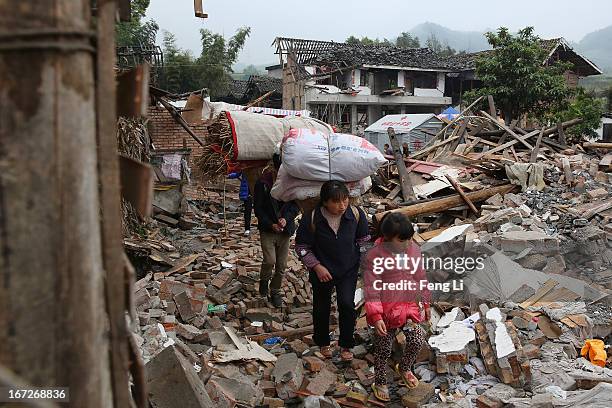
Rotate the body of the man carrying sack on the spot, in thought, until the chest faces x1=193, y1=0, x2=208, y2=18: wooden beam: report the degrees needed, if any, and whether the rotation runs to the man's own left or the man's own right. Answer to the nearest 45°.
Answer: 0° — they already face it

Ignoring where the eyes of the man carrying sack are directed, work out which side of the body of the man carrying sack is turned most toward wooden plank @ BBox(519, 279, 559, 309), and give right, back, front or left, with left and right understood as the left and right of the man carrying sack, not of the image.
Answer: left

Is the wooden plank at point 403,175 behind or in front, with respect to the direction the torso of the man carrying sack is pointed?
behind

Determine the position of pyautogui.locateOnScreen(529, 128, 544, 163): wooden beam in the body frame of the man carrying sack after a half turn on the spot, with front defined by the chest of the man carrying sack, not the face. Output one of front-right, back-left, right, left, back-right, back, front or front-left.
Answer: front-right

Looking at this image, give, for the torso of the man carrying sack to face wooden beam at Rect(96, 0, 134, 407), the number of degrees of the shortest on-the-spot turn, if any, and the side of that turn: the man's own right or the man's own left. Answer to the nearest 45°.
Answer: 0° — they already face it

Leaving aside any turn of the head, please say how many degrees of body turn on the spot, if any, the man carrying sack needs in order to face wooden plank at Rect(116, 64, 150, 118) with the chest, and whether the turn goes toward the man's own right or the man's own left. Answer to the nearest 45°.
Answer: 0° — they already face it

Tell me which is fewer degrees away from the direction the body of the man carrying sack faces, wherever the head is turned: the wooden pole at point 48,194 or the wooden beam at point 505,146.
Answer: the wooden pole

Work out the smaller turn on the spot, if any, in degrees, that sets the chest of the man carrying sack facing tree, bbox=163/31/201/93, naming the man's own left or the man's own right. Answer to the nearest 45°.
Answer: approximately 180°

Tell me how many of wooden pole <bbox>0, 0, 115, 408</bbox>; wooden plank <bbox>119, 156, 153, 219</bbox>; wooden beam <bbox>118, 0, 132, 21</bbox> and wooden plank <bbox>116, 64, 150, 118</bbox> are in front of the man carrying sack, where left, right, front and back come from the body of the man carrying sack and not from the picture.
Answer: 4
